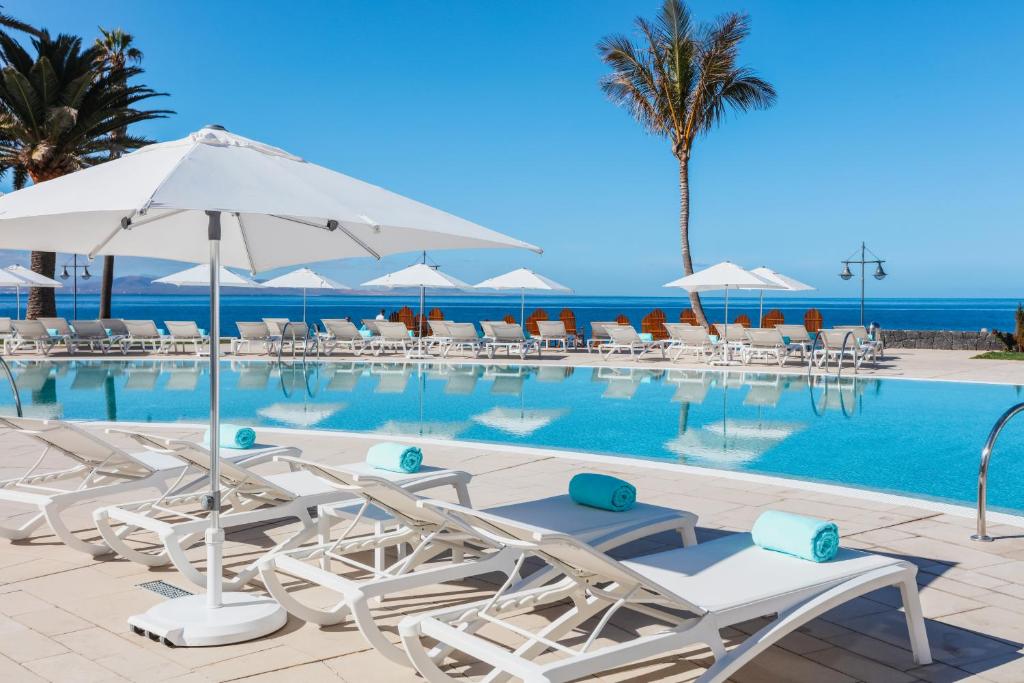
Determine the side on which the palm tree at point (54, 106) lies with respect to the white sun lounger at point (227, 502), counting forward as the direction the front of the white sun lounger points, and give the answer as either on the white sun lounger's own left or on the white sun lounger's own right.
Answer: on the white sun lounger's own left

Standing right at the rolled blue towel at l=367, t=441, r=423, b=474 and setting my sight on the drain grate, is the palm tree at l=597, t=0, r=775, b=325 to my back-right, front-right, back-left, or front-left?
back-right

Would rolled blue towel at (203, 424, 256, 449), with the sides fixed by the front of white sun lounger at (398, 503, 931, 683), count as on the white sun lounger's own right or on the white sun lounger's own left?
on the white sun lounger's own left

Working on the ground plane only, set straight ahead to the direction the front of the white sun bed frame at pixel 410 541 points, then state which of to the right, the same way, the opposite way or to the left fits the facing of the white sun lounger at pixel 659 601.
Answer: the same way

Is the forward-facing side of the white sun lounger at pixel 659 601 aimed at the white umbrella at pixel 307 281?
no

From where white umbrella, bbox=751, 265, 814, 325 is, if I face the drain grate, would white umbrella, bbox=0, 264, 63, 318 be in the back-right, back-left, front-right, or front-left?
front-right

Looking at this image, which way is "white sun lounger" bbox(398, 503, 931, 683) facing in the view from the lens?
facing away from the viewer and to the right of the viewer

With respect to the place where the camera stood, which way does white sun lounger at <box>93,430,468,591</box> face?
facing away from the viewer and to the right of the viewer

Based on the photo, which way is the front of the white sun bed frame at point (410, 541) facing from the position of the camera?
facing away from the viewer and to the right of the viewer

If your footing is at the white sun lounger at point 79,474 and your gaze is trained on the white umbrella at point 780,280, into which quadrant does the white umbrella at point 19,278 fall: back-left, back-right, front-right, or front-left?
front-left

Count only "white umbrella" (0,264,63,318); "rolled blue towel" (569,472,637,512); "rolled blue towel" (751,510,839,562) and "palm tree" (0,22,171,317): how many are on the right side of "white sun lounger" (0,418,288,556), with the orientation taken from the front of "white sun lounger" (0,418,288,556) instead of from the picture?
2

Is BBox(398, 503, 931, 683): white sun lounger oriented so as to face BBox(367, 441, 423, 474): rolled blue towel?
no

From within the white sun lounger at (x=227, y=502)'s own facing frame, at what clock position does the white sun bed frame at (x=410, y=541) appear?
The white sun bed frame is roughly at 3 o'clock from the white sun lounger.

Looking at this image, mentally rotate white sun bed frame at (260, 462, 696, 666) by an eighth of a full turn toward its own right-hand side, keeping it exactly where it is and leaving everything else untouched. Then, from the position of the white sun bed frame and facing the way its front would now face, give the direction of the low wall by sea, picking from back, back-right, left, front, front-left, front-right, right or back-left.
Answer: front-left

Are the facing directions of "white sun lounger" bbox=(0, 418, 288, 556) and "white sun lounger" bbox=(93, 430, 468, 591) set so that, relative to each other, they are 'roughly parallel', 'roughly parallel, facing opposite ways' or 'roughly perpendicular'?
roughly parallel

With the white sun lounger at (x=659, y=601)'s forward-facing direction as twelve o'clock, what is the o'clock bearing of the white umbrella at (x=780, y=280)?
The white umbrella is roughly at 11 o'clock from the white sun lounger.

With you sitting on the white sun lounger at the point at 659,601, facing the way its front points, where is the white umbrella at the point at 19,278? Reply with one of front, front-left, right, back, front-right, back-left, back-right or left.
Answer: left

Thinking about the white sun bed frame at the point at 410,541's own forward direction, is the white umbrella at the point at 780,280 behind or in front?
in front

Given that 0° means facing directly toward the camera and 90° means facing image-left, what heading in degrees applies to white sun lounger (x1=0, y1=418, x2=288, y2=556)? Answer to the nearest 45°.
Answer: approximately 225°
